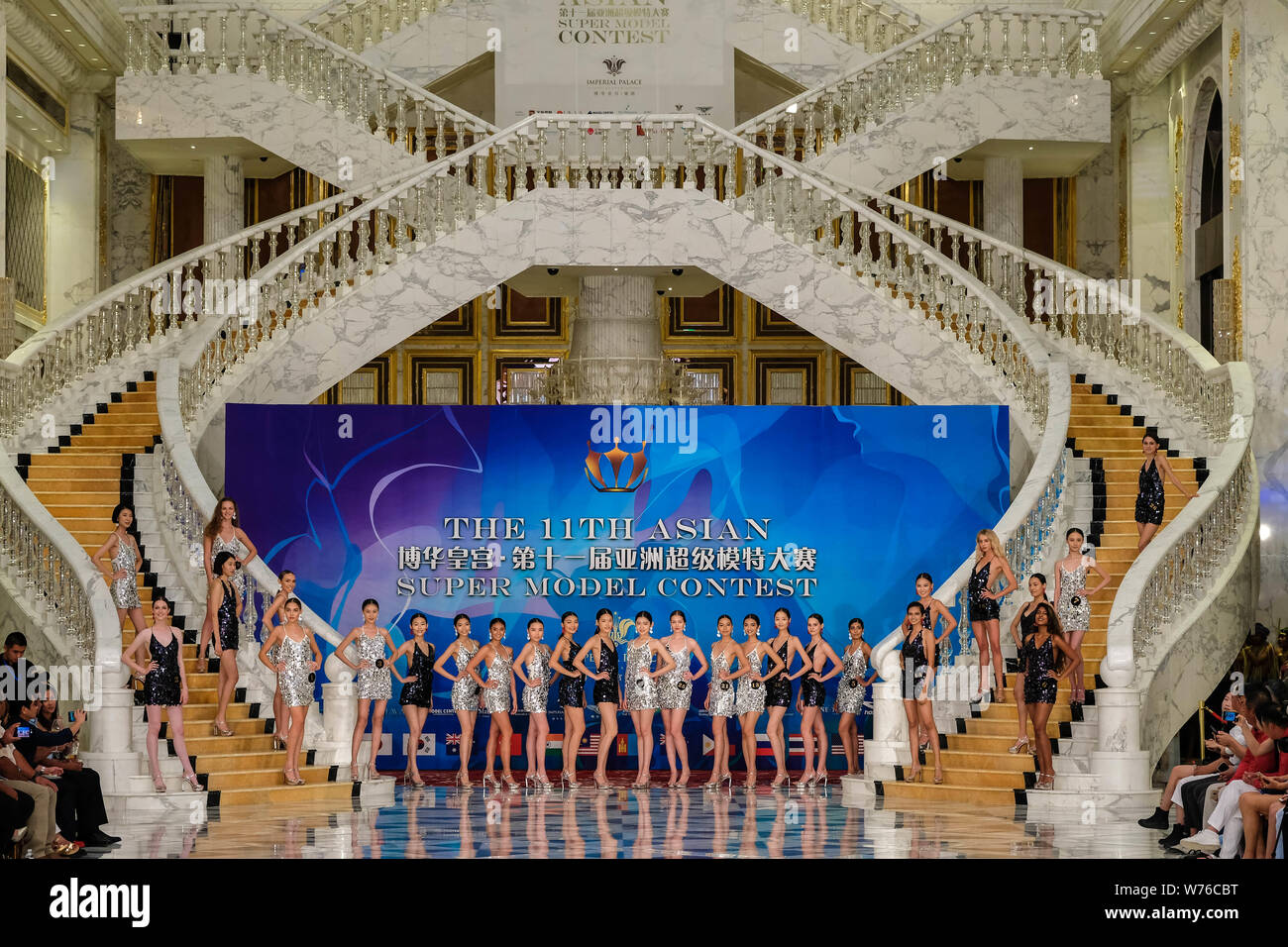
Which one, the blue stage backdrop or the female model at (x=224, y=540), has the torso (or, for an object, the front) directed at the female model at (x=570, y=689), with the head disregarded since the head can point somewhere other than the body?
the blue stage backdrop

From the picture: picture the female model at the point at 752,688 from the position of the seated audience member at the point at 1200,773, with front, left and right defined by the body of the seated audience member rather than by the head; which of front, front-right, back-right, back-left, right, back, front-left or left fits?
front-right

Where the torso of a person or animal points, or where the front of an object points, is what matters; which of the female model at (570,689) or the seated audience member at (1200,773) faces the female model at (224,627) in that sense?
the seated audience member

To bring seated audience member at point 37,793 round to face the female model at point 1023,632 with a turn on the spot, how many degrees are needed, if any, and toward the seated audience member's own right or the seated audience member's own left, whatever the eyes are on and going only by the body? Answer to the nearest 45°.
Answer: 0° — they already face them

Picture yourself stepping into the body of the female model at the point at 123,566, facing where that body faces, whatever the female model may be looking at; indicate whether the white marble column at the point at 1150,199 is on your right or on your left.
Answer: on your left

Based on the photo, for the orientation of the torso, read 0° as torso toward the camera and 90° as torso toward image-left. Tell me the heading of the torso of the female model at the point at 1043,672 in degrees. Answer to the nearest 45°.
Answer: approximately 45°

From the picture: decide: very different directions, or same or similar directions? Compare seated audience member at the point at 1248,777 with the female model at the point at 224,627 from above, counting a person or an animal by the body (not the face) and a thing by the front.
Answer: very different directions

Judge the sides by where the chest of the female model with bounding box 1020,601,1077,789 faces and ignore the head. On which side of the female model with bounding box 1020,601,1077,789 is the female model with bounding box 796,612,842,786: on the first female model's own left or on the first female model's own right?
on the first female model's own right

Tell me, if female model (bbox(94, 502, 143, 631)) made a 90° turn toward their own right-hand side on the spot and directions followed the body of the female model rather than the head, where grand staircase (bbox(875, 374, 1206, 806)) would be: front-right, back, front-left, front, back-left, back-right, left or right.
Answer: back-left

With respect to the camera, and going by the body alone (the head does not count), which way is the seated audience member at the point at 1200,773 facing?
to the viewer's left

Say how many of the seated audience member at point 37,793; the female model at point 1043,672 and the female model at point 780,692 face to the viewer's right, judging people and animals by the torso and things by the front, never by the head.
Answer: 1

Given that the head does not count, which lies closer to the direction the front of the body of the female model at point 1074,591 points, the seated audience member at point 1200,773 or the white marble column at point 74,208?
the seated audience member
